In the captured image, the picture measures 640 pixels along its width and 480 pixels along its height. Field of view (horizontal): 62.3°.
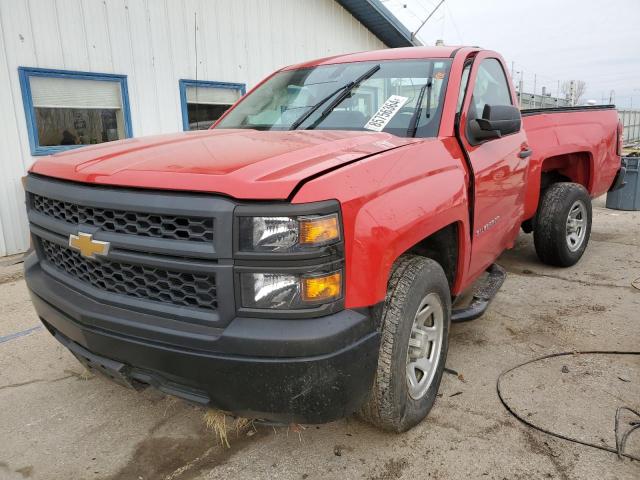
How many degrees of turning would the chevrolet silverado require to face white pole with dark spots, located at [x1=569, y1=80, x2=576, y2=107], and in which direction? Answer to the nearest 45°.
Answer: approximately 180°

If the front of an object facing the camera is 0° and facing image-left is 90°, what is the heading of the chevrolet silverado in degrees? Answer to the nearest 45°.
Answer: approximately 45°

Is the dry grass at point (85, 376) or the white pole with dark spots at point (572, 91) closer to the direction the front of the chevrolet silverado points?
the dry grass
